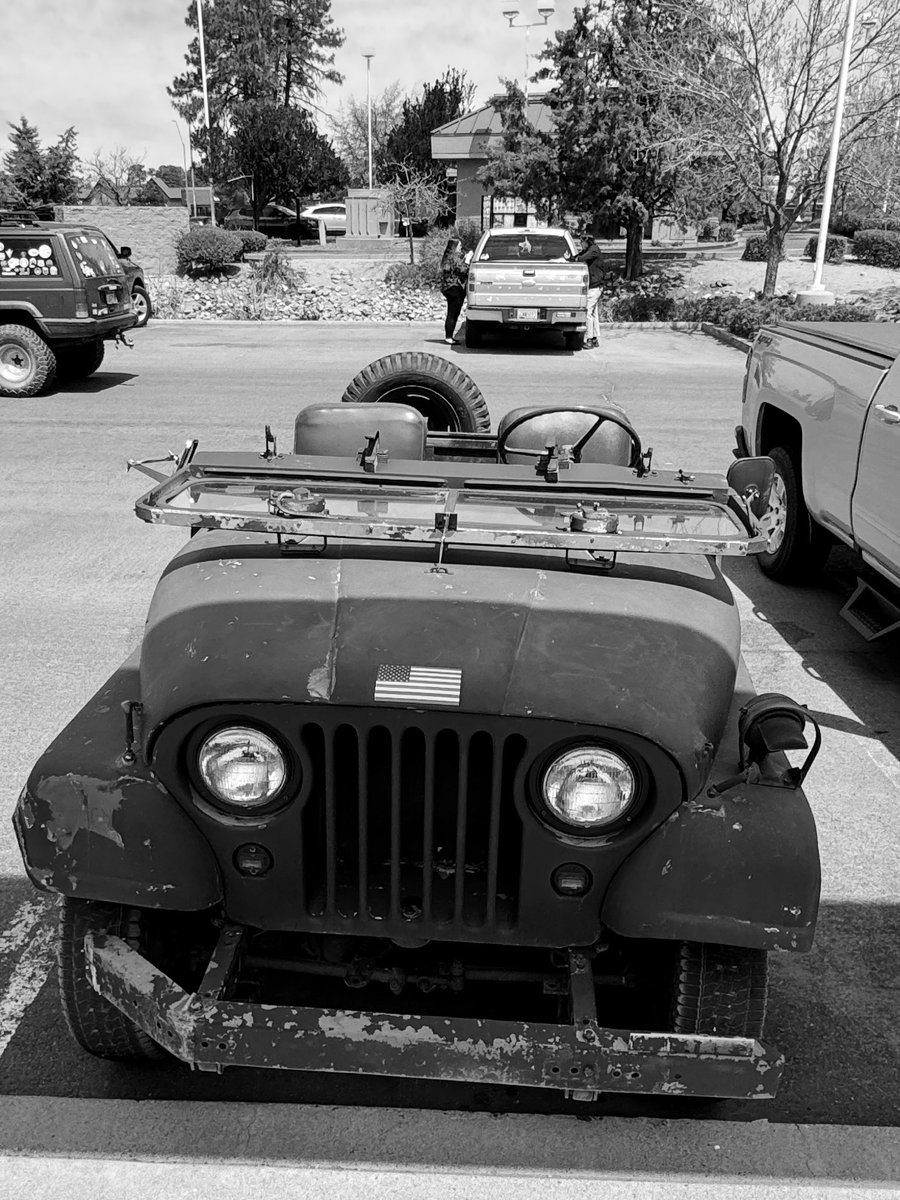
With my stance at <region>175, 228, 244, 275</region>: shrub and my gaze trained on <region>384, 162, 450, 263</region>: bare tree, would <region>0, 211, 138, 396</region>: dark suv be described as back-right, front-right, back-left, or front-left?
back-right

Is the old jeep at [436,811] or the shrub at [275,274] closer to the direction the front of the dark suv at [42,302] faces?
the shrub

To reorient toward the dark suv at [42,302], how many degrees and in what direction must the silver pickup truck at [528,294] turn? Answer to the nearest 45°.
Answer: approximately 135° to its left

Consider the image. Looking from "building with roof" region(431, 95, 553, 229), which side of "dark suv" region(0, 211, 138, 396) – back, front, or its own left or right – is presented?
right

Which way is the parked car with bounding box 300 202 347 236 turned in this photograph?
to the viewer's left

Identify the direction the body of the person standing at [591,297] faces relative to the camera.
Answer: to the viewer's left

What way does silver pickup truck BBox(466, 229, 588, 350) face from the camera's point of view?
away from the camera

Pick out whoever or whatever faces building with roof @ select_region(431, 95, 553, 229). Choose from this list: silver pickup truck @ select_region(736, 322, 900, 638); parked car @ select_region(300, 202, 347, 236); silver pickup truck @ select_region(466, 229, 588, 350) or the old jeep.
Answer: silver pickup truck @ select_region(466, 229, 588, 350)

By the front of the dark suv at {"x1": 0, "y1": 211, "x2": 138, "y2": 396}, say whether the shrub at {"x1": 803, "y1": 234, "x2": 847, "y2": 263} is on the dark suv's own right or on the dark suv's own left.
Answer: on the dark suv's own right

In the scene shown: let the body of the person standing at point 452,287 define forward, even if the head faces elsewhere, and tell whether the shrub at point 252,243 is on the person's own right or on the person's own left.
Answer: on the person's own left

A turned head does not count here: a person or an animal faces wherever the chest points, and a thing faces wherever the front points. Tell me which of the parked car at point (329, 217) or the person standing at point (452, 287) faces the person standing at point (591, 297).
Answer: the person standing at point (452, 287)

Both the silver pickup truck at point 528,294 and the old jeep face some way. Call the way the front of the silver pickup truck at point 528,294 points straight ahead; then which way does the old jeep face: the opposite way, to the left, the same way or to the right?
the opposite way

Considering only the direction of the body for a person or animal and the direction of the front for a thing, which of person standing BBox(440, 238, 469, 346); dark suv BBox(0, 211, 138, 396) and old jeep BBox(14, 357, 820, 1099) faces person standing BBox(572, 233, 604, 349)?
person standing BBox(440, 238, 469, 346)

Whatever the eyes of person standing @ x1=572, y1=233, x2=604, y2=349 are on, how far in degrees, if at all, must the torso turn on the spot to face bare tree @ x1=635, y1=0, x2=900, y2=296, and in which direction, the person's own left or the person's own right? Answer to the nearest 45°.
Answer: approximately 135° to the person's own right
